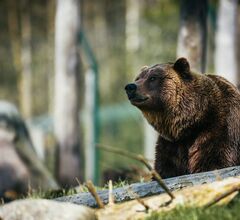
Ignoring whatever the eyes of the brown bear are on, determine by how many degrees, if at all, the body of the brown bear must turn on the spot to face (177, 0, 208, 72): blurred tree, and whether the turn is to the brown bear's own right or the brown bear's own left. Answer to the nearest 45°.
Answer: approximately 135° to the brown bear's own right

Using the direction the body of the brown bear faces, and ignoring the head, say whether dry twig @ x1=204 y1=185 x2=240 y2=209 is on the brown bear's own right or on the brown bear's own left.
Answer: on the brown bear's own left

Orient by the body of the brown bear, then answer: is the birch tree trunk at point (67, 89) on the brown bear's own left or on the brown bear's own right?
on the brown bear's own right

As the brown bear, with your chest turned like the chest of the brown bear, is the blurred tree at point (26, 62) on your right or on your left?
on your right

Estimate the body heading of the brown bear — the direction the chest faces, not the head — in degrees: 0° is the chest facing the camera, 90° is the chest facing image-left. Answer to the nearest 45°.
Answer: approximately 45°

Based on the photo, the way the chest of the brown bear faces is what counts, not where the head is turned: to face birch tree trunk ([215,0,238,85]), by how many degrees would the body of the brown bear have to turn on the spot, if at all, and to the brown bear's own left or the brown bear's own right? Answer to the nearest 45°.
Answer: approximately 135° to the brown bear's own right

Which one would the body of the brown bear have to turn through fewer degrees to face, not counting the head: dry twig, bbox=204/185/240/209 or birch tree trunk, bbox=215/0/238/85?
the dry twig
